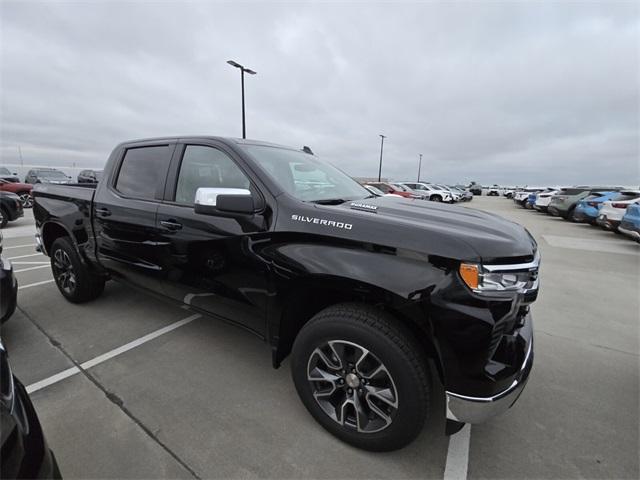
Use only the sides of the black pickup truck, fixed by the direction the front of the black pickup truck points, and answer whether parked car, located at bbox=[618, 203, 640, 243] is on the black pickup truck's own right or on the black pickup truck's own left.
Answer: on the black pickup truck's own left

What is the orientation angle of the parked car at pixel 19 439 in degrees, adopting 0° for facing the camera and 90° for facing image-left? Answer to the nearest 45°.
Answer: approximately 315°

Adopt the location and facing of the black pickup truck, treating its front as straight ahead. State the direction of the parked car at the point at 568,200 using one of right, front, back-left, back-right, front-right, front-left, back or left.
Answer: left

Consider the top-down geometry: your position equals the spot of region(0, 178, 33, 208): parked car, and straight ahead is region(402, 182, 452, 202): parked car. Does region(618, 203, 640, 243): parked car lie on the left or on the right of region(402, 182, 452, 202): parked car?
right

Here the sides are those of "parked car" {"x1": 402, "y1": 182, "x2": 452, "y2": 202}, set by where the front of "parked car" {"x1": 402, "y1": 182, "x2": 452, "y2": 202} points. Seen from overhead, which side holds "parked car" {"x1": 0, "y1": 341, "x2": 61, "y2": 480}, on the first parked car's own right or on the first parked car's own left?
on the first parked car's own right

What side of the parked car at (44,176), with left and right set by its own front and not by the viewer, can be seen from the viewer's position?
right

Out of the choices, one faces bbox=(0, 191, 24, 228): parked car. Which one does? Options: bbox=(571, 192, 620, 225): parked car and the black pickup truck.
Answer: bbox=(571, 192, 620, 225): parked car

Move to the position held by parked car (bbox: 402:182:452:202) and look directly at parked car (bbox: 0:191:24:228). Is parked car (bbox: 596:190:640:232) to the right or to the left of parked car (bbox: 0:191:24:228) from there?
left

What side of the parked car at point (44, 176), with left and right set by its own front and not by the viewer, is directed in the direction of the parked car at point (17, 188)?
front

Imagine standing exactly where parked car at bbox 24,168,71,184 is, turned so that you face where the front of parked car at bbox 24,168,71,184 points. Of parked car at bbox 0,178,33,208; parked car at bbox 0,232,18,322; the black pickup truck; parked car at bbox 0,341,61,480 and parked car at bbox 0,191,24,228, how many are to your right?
5
